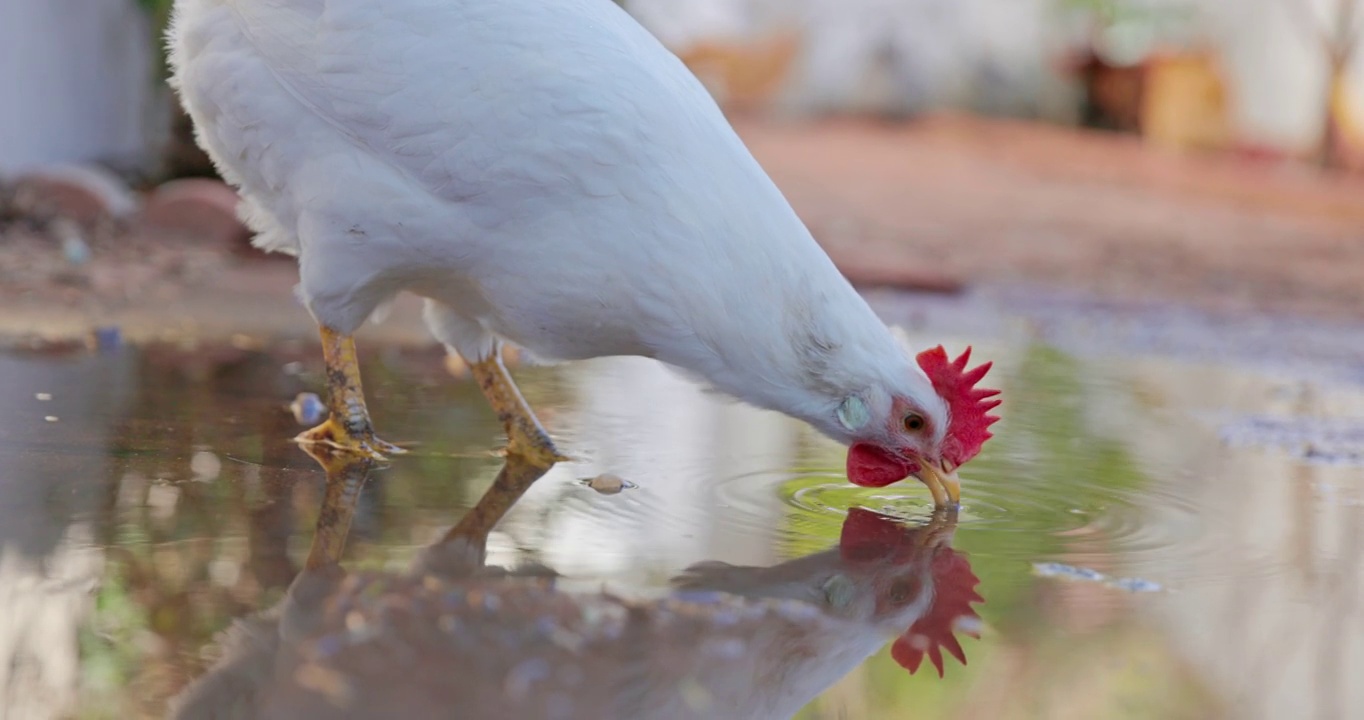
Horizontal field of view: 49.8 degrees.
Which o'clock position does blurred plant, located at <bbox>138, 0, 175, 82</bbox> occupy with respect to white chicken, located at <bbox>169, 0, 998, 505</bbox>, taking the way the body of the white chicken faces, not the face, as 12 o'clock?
The blurred plant is roughly at 8 o'clock from the white chicken.

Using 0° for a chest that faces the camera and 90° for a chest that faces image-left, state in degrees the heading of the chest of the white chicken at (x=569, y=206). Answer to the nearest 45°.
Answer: approximately 270°

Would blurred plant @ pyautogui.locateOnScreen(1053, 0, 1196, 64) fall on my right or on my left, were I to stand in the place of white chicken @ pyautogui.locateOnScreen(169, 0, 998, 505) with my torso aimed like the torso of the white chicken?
on my left

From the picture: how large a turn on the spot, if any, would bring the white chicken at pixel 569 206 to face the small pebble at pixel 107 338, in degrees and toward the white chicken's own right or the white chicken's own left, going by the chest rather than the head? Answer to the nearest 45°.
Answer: approximately 135° to the white chicken's own left
